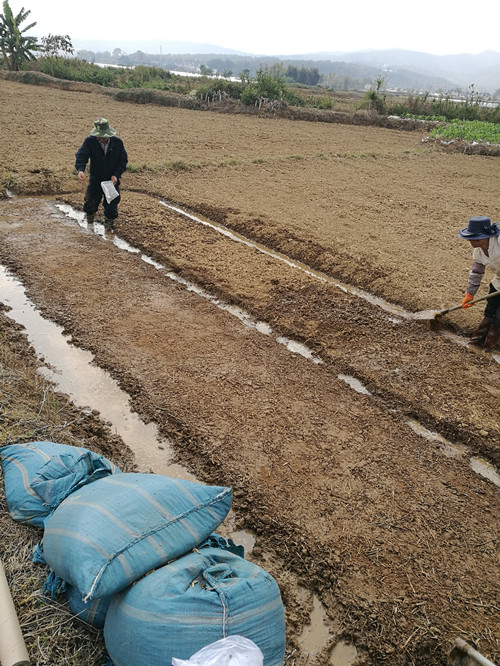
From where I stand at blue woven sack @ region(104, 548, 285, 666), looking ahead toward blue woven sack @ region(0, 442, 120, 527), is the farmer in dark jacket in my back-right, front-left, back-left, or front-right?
front-right

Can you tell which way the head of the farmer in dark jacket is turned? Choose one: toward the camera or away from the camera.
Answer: toward the camera

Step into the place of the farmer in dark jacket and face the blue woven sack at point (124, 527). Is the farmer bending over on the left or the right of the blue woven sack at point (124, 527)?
left

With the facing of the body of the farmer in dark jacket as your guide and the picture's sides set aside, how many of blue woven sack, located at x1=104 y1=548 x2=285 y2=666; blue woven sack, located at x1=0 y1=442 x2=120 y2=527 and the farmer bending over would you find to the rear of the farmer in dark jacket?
0

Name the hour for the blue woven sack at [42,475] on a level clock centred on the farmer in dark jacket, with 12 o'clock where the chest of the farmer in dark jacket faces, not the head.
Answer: The blue woven sack is roughly at 12 o'clock from the farmer in dark jacket.

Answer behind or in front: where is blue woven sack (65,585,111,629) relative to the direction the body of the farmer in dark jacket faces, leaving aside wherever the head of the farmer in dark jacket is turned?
in front

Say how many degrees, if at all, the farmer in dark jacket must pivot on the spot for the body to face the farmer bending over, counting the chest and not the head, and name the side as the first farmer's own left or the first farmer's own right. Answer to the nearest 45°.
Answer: approximately 45° to the first farmer's own left

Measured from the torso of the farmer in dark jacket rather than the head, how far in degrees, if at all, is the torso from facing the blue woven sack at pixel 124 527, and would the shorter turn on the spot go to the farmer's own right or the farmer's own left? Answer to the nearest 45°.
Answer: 0° — they already face it

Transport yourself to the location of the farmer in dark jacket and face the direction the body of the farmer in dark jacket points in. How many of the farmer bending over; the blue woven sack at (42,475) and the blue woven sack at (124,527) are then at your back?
0

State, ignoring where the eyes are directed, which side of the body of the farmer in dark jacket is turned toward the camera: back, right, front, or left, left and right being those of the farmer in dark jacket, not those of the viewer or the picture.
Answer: front

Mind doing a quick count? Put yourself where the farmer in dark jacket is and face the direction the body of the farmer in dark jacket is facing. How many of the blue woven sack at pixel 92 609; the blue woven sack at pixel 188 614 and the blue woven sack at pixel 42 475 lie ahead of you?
3

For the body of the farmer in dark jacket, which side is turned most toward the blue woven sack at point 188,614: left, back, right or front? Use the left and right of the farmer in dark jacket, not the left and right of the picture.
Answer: front
